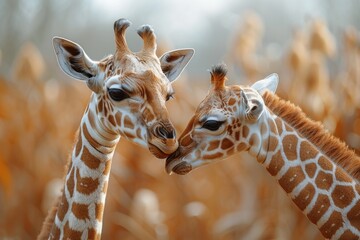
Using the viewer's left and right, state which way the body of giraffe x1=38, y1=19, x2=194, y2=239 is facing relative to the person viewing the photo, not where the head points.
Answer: facing the viewer and to the right of the viewer

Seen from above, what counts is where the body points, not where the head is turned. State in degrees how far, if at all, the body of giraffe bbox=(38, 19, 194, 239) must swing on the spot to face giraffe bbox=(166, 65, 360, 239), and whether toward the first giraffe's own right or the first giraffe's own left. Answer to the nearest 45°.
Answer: approximately 45° to the first giraffe's own left

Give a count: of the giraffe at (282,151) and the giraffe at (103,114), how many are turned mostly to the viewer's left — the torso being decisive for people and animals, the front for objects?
1

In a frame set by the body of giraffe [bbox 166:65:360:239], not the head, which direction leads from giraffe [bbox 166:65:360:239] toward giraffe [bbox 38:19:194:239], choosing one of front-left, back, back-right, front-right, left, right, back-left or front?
front

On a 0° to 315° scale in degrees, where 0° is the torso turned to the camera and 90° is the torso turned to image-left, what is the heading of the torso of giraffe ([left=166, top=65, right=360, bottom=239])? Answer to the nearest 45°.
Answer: approximately 90°
